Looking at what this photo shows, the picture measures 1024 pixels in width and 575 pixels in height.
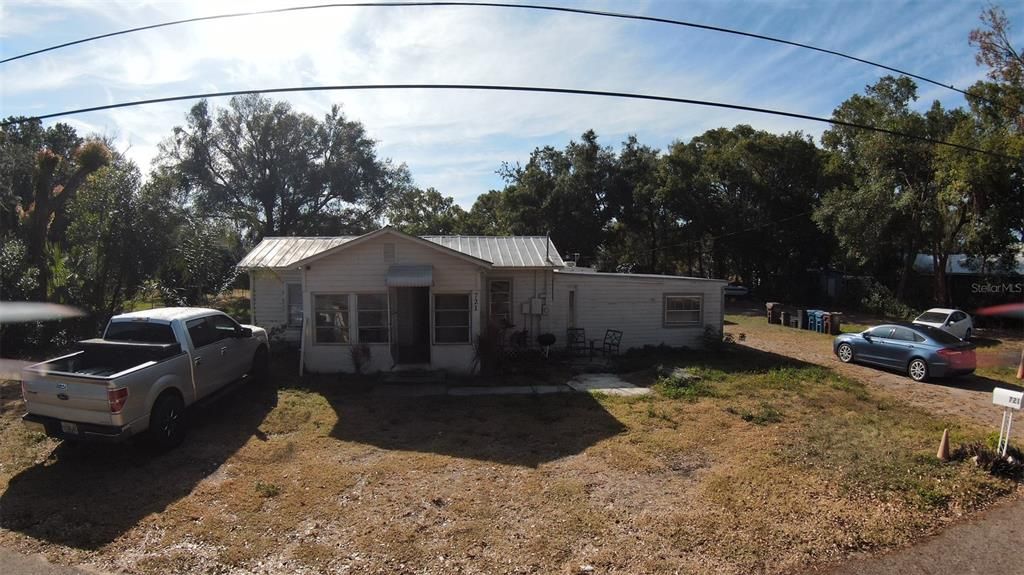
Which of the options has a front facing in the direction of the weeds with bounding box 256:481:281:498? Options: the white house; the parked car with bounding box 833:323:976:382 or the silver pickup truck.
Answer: the white house

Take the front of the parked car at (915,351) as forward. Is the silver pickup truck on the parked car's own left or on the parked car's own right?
on the parked car's own left

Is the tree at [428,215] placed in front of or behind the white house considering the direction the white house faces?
behind

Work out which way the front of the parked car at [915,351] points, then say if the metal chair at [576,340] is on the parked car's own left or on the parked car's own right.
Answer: on the parked car's own left

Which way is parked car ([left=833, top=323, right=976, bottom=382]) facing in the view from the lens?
facing away from the viewer and to the left of the viewer

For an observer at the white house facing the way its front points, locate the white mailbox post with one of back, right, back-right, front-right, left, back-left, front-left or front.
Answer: front-left

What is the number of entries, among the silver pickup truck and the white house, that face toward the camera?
1

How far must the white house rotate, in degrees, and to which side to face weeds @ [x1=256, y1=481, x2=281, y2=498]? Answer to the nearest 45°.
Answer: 0° — it already faces it

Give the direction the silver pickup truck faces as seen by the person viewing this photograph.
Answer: facing away from the viewer and to the right of the viewer

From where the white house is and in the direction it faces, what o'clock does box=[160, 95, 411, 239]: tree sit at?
The tree is roughly at 5 o'clock from the white house.

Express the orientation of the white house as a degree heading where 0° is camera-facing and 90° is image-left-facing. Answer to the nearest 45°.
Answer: approximately 0°

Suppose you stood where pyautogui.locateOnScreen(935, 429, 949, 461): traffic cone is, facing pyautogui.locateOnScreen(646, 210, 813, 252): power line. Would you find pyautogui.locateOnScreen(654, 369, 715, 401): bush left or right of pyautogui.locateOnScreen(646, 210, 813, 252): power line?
left
